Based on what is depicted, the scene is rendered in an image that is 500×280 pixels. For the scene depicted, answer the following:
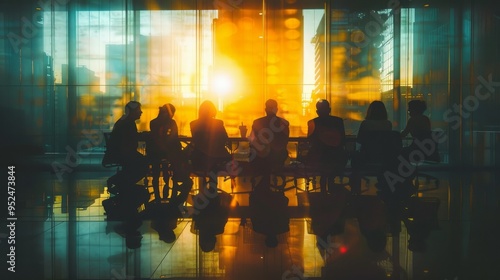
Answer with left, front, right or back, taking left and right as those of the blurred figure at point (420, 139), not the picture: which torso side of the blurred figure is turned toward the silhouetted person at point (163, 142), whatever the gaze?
front

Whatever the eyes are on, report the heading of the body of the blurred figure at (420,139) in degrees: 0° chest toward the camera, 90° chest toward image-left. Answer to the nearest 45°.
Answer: approximately 90°

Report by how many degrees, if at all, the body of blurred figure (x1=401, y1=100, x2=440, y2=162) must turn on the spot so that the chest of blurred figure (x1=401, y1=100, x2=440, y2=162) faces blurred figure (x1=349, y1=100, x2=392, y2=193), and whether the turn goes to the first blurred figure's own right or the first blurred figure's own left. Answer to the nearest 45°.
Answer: approximately 45° to the first blurred figure's own left

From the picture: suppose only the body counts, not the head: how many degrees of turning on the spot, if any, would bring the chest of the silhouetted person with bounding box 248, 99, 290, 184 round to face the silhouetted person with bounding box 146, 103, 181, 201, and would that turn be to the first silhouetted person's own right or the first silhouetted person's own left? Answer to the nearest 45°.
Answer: approximately 45° to the first silhouetted person's own left

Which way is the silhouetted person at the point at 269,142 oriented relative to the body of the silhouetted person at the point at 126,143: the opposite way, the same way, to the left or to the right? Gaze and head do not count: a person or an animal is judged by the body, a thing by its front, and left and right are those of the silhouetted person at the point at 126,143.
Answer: to the left

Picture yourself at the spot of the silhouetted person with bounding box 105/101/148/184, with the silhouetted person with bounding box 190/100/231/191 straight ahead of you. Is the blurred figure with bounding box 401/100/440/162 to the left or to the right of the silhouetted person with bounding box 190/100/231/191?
left

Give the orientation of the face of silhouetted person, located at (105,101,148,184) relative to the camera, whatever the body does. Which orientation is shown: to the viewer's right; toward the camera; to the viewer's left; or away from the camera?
to the viewer's right

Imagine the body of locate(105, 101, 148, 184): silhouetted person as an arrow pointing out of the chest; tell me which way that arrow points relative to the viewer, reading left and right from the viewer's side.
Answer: facing to the right of the viewer

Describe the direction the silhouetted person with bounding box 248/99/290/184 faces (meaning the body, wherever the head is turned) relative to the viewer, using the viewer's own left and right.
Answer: facing away from the viewer

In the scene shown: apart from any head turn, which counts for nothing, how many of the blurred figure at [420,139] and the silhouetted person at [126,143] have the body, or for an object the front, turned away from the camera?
0

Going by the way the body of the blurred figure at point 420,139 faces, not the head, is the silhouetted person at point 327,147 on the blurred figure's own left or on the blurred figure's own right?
on the blurred figure's own left

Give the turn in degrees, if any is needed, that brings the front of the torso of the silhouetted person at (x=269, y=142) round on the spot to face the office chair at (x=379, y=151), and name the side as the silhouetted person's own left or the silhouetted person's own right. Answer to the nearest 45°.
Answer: approximately 90° to the silhouetted person's own right
